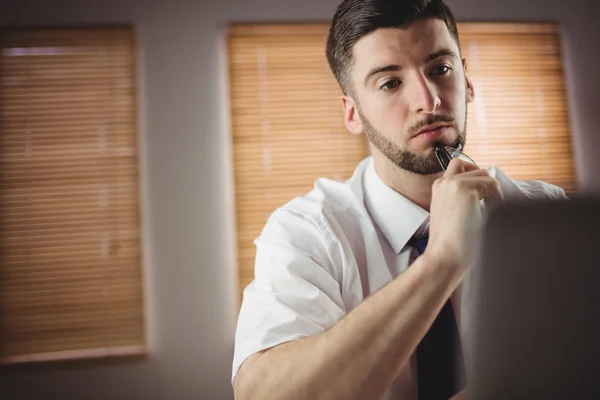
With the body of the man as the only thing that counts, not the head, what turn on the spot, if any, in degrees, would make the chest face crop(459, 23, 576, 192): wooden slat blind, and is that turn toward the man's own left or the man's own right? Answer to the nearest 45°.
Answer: approximately 90° to the man's own left

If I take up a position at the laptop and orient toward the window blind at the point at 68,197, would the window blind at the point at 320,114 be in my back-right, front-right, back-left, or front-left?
front-right

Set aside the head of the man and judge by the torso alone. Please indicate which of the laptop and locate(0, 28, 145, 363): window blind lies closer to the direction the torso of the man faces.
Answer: the laptop

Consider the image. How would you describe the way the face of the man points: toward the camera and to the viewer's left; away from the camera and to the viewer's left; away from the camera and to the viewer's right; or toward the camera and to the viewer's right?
toward the camera and to the viewer's right

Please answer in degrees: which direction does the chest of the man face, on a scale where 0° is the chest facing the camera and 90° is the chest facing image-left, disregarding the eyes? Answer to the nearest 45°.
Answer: approximately 315°

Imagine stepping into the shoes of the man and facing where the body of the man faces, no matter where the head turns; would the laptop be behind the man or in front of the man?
in front

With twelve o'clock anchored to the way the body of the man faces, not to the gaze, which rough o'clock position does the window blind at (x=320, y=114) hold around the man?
The window blind is roughly at 7 o'clock from the man.

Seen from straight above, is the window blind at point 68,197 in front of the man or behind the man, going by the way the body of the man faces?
behind
